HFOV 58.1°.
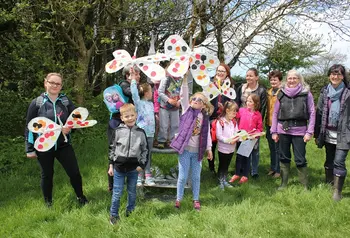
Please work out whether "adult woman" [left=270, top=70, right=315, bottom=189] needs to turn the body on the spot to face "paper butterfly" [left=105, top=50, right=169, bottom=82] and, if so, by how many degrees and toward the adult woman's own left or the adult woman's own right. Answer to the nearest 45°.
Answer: approximately 45° to the adult woman's own right

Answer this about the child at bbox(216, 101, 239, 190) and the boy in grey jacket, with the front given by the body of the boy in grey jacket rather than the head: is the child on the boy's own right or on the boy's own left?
on the boy's own left

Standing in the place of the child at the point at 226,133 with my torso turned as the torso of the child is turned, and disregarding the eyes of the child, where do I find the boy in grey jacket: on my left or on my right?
on my right

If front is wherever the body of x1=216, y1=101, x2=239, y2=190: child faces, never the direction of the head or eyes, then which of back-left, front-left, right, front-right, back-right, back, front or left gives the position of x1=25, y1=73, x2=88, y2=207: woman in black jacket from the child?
right

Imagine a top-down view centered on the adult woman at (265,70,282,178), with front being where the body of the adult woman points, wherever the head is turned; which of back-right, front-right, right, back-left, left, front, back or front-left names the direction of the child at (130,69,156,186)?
front-right

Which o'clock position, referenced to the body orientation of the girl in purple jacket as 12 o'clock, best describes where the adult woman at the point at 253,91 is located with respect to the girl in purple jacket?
The adult woman is roughly at 7 o'clock from the girl in purple jacket.
